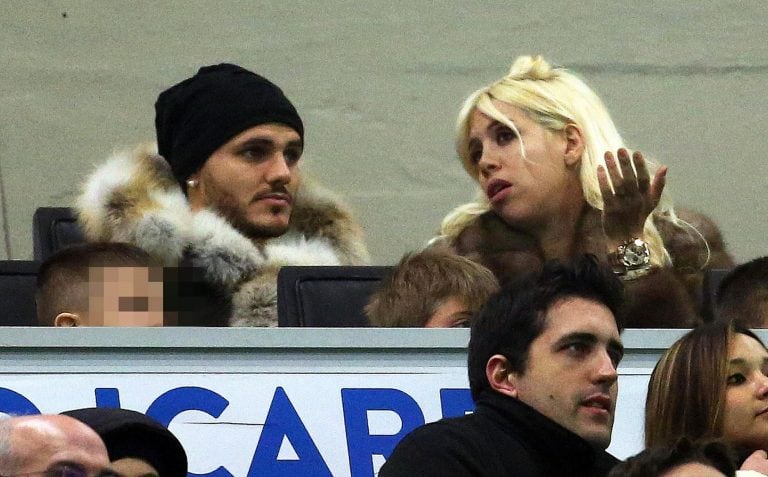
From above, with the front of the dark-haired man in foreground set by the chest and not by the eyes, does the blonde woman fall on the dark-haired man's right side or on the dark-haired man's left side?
on the dark-haired man's left side

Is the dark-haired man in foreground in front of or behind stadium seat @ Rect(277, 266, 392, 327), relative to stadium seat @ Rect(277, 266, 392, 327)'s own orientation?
in front

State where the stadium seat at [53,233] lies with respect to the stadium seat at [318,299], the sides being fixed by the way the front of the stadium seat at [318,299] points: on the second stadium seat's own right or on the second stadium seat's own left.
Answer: on the second stadium seat's own right

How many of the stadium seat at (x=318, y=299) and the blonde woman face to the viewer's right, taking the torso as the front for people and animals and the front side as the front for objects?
0

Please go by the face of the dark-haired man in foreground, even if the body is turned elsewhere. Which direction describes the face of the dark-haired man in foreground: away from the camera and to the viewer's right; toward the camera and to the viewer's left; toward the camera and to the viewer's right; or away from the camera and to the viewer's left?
toward the camera and to the viewer's right

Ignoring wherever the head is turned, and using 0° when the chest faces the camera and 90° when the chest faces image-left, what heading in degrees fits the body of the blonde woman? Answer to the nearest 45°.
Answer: approximately 45°

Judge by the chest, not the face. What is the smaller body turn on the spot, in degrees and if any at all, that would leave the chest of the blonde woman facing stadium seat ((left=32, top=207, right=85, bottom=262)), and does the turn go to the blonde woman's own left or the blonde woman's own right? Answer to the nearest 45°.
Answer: approximately 45° to the blonde woman's own right

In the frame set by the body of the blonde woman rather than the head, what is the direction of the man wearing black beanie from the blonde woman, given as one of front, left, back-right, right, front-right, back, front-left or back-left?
front-right

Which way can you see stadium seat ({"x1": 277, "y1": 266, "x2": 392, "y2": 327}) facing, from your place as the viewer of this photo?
facing the viewer

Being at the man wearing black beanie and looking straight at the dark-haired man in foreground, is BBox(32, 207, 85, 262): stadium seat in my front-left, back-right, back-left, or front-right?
back-right

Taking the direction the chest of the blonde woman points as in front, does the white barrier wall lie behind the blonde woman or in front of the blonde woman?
in front

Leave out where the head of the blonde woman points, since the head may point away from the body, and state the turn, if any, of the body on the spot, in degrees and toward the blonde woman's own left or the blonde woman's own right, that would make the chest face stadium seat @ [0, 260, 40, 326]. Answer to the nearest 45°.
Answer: approximately 45° to the blonde woman's own right

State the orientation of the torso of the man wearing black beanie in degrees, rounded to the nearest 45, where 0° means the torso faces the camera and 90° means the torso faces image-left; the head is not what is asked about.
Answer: approximately 315°

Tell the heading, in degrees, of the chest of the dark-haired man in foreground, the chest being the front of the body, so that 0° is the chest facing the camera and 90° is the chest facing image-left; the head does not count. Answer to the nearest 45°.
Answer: approximately 315°
